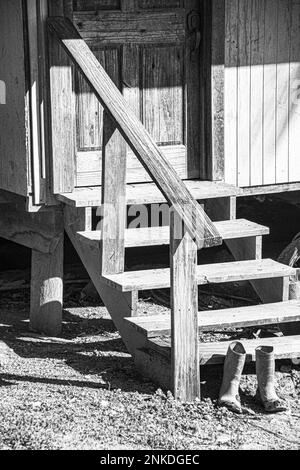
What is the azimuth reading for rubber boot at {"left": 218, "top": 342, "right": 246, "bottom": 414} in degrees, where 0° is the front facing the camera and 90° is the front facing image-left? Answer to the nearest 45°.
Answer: approximately 315°

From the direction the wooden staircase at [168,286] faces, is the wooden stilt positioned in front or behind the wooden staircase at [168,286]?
behind

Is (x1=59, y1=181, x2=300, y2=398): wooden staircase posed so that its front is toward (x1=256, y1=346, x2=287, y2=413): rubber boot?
yes

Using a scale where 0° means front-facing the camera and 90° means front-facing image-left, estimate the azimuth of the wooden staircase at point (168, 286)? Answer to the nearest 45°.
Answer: approximately 315°

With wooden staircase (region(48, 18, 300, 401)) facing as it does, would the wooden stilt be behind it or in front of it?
behind
